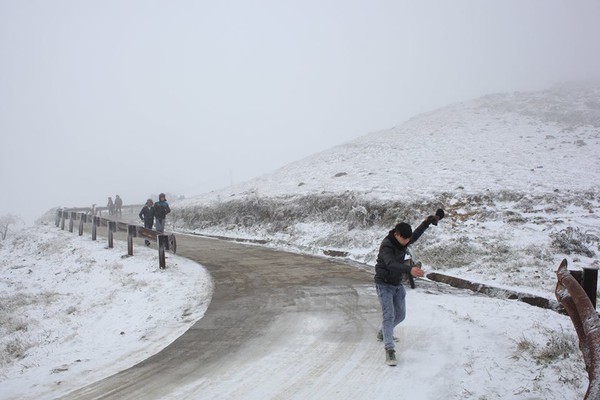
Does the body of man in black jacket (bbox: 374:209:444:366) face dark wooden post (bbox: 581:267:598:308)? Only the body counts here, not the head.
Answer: no

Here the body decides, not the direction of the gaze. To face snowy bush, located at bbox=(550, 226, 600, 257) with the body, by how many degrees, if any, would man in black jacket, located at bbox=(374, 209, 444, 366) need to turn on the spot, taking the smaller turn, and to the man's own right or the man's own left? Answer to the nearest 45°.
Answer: approximately 90° to the man's own left

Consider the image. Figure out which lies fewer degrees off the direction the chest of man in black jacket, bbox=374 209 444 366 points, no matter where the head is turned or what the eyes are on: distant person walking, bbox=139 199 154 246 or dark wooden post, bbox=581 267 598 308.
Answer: the dark wooden post

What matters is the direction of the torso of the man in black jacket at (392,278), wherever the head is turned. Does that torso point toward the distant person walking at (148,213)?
no

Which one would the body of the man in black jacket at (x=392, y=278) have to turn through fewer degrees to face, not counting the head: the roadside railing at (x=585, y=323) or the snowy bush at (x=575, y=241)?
the roadside railing

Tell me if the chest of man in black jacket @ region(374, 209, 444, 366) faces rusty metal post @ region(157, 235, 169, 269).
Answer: no

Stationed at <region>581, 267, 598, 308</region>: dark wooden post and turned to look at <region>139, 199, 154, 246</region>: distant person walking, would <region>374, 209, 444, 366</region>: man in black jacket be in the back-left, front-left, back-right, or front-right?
front-left

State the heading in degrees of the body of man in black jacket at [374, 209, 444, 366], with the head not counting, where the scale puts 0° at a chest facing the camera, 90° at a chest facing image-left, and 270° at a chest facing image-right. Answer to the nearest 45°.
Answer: approximately 315°

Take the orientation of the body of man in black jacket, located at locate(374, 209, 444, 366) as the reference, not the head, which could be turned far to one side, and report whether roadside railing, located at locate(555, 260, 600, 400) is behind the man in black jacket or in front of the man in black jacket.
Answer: in front

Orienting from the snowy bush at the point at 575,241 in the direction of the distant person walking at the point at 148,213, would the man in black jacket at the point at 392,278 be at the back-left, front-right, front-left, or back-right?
front-left
